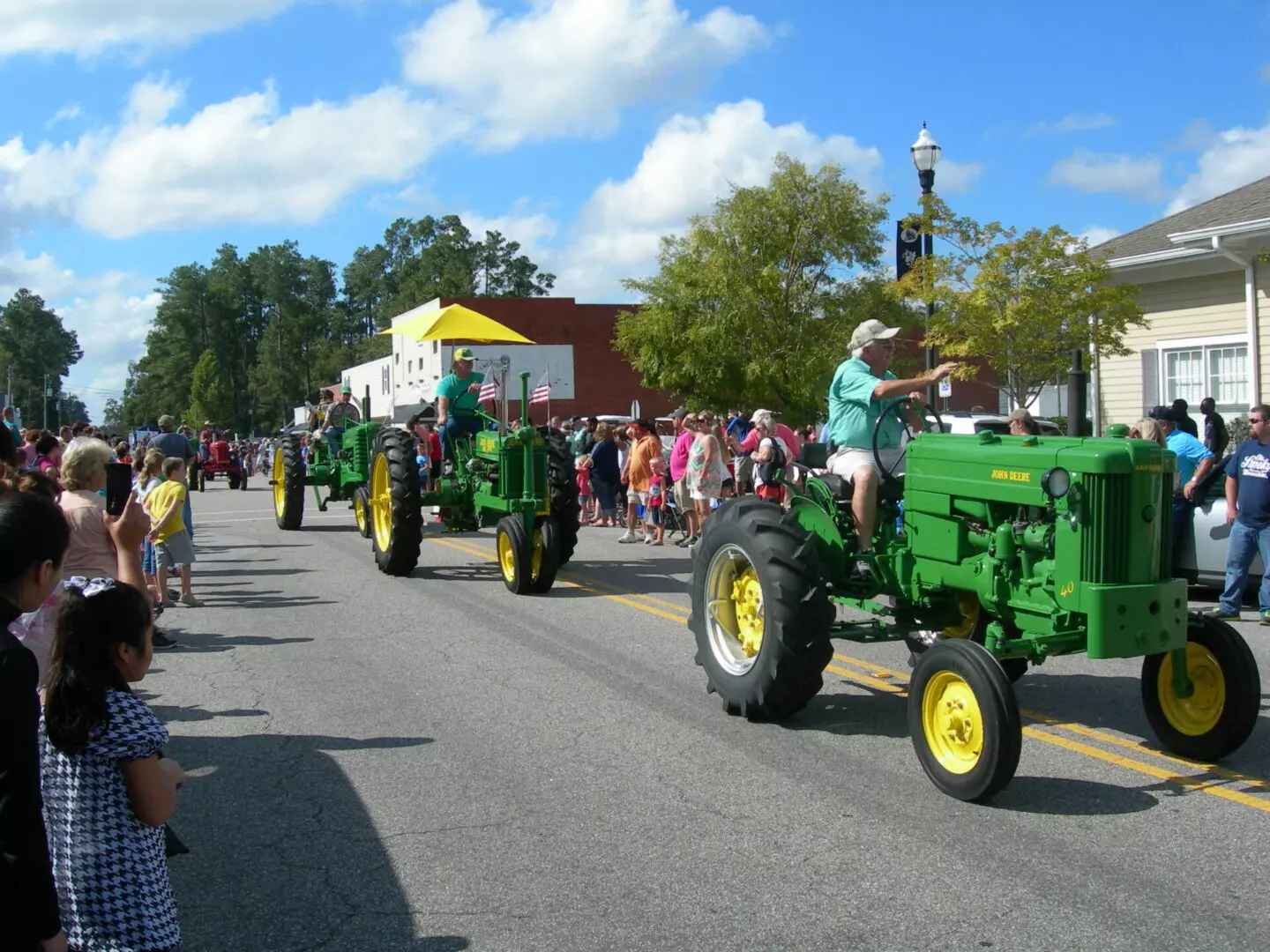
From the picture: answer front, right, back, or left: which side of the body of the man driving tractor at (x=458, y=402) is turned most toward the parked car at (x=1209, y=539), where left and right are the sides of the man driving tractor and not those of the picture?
front

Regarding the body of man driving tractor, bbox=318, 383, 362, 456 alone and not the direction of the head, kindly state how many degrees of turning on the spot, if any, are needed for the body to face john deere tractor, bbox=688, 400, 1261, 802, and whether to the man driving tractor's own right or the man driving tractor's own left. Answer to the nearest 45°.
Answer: approximately 45° to the man driving tractor's own right

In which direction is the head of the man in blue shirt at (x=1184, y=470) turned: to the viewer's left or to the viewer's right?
to the viewer's left

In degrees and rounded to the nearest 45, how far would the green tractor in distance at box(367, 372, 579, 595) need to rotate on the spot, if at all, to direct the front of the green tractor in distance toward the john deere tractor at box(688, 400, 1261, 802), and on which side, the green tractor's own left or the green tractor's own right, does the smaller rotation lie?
approximately 45° to the green tractor's own right

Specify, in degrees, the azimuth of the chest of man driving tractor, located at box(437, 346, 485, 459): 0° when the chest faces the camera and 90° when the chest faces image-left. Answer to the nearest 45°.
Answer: approximately 315°

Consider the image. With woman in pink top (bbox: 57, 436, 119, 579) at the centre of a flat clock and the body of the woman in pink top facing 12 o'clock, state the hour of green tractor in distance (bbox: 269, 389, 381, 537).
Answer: The green tractor in distance is roughly at 11 o'clock from the woman in pink top.

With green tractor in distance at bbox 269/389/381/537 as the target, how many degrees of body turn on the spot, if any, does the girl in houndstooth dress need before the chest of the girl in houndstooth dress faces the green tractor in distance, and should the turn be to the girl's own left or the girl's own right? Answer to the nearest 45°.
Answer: approximately 45° to the girl's own left

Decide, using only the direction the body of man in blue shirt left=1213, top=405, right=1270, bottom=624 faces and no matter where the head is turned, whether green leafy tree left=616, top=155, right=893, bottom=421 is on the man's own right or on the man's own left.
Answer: on the man's own right

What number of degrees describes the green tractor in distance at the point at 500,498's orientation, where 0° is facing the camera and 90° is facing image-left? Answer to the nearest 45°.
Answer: approximately 315°

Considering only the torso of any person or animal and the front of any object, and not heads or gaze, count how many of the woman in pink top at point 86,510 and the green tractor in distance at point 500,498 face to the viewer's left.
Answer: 0

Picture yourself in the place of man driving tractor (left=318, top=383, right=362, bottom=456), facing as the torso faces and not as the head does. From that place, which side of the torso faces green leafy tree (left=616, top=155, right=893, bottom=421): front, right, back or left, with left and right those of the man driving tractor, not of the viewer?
left
